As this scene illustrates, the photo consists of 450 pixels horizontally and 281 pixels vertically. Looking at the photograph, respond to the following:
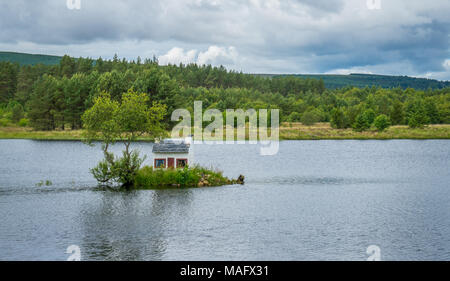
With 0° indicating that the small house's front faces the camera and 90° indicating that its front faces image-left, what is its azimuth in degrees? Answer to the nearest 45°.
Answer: approximately 0°

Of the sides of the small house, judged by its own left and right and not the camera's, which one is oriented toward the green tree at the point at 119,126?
right
